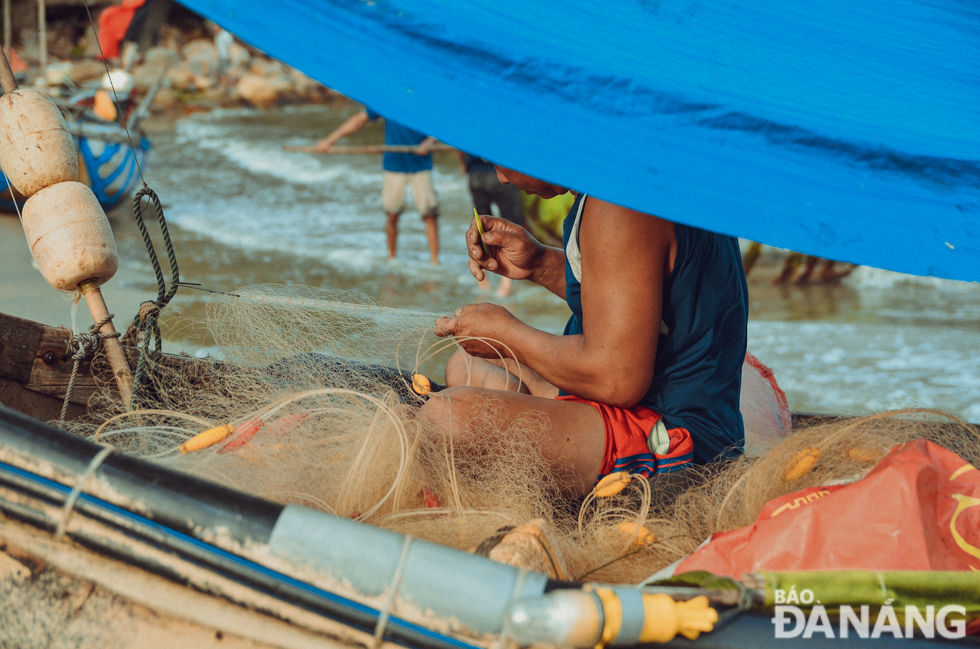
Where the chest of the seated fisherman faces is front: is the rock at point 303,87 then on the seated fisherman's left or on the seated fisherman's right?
on the seated fisherman's right

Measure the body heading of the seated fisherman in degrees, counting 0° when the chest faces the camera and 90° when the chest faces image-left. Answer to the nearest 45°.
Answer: approximately 90°

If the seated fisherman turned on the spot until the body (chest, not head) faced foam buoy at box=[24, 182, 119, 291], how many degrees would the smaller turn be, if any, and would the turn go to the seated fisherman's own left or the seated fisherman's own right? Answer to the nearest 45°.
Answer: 0° — they already face it

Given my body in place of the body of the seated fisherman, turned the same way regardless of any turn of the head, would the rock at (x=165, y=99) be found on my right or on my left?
on my right

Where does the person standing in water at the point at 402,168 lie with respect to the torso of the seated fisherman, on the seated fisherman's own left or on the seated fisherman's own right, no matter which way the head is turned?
on the seated fisherman's own right

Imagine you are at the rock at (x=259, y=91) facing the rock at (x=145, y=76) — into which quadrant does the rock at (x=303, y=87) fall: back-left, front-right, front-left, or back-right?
back-right

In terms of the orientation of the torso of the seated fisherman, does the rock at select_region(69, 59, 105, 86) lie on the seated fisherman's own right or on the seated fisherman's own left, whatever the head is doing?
on the seated fisherman's own right

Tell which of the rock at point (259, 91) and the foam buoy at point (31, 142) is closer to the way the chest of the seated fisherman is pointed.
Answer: the foam buoy

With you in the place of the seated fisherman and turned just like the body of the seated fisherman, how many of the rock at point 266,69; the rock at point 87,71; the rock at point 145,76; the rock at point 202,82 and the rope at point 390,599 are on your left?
1

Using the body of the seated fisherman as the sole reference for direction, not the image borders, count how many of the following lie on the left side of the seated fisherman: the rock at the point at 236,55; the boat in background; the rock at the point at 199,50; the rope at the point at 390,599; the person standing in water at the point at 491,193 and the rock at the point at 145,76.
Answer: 1

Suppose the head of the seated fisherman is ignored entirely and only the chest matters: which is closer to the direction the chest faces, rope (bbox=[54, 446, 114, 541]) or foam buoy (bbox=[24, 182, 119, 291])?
the foam buoy
